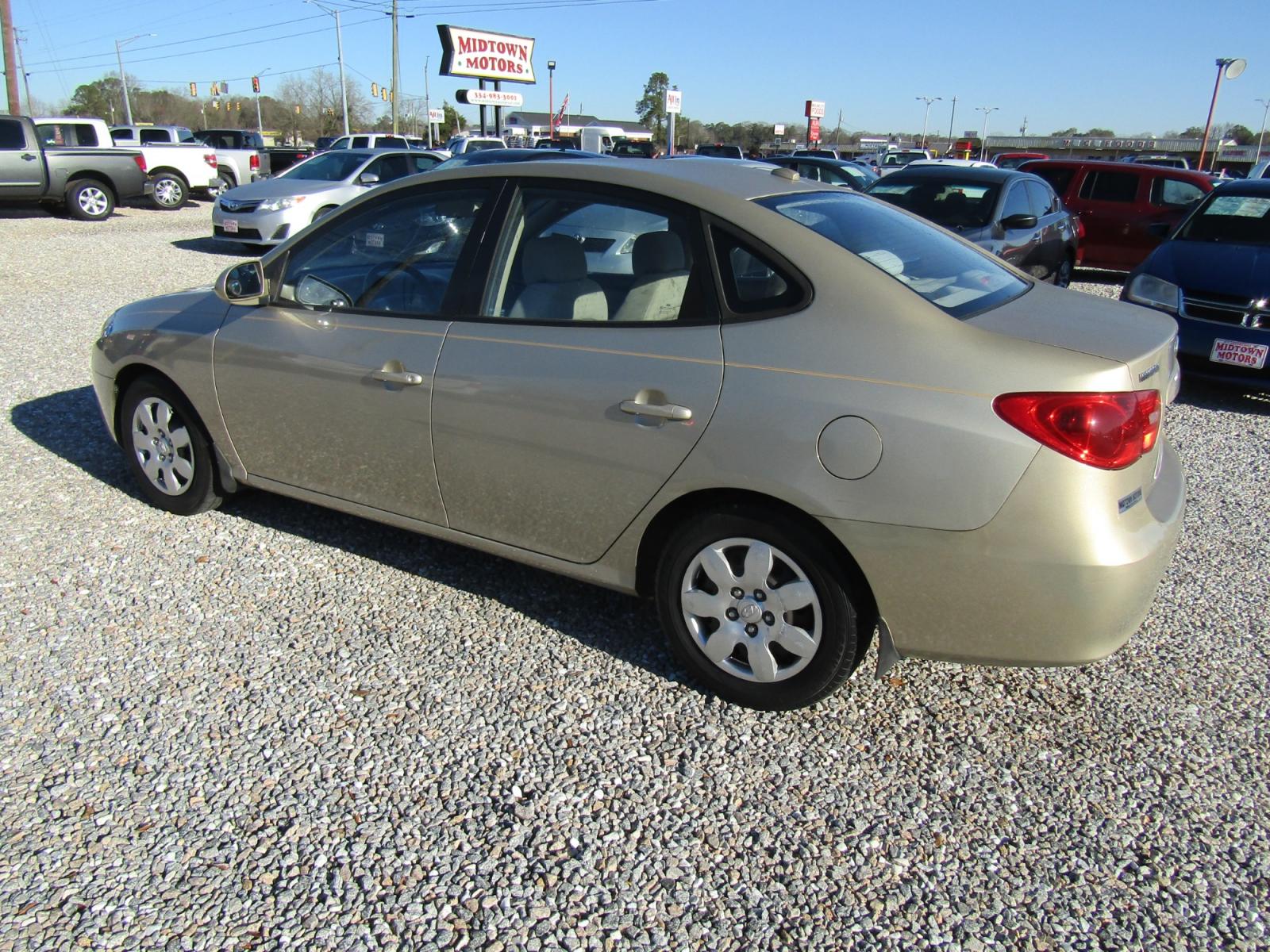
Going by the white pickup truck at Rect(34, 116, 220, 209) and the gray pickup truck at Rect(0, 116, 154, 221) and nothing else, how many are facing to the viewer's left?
2

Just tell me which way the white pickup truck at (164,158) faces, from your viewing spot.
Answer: facing to the left of the viewer

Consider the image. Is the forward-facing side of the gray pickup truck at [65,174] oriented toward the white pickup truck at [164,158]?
no

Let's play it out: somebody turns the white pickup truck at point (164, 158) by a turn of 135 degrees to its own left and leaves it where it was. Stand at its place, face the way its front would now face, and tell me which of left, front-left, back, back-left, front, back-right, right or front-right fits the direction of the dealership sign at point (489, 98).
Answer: left

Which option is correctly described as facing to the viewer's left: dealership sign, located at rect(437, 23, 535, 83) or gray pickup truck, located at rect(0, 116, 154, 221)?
the gray pickup truck

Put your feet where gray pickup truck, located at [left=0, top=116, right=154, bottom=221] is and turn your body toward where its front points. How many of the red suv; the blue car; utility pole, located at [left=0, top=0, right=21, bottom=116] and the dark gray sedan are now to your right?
1

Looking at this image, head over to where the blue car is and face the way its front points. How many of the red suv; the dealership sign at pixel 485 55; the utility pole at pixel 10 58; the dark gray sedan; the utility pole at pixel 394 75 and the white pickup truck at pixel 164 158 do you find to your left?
0

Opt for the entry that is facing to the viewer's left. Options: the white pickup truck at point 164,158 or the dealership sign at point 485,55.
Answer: the white pickup truck

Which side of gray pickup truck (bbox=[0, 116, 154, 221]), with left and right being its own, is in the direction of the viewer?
left

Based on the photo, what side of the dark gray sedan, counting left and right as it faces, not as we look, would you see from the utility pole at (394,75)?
right

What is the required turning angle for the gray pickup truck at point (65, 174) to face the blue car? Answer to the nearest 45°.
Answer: approximately 135° to its left

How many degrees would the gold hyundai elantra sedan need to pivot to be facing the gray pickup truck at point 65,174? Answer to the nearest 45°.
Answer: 0° — it already faces it

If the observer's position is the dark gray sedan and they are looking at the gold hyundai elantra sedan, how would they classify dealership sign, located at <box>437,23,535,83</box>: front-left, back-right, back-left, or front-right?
back-right

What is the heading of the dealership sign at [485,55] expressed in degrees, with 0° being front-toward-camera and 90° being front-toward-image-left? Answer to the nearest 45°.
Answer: approximately 315°

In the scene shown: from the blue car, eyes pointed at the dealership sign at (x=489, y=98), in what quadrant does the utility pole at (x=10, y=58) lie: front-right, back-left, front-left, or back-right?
front-left

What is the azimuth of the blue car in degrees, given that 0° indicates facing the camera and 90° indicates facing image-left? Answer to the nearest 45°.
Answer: approximately 45°

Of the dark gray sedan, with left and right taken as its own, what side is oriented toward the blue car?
left
